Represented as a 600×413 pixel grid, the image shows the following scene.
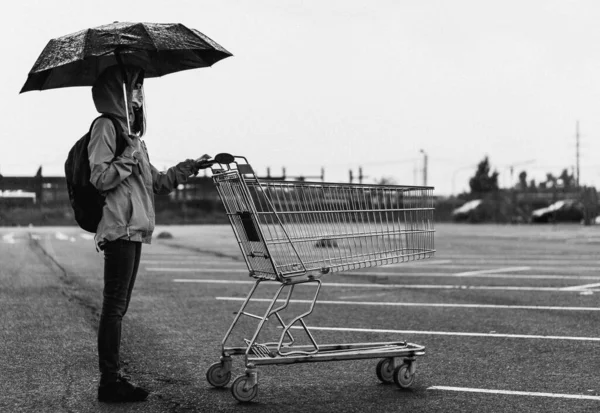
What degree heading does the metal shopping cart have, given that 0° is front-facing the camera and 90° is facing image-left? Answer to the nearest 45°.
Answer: approximately 270°

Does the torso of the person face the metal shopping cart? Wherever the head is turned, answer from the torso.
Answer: yes

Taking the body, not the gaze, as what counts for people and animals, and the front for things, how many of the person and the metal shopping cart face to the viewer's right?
2

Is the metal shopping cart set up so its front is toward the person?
no

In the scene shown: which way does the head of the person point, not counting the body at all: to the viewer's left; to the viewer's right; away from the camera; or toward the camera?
to the viewer's right

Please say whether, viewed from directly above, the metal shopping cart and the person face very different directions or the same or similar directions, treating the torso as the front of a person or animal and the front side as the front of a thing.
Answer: same or similar directions

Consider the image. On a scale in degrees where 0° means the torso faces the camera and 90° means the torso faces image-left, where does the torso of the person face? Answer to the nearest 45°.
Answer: approximately 270°
